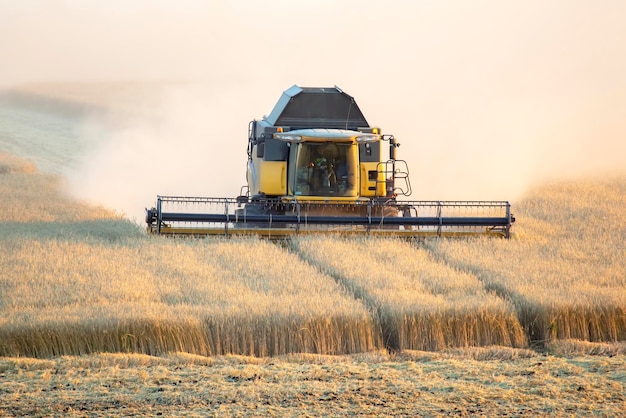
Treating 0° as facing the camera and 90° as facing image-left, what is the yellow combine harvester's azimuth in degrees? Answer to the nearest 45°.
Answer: approximately 0°
